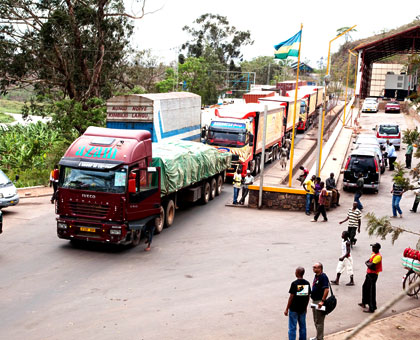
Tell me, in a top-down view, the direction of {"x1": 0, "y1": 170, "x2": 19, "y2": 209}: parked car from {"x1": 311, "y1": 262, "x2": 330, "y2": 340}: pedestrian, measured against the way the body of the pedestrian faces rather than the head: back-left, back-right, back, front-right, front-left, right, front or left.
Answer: right

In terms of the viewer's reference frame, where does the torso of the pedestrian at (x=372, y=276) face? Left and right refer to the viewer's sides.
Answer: facing to the left of the viewer

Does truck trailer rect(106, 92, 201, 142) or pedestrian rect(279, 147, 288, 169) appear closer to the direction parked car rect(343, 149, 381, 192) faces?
the pedestrian

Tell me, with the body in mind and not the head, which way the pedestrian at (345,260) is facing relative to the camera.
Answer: to the viewer's left

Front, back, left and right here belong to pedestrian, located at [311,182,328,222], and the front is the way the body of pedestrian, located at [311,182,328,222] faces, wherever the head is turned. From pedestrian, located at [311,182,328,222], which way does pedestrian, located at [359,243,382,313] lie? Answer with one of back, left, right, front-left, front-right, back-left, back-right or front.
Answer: left

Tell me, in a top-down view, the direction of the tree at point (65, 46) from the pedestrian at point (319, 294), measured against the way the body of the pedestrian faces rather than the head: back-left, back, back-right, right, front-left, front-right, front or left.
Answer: right

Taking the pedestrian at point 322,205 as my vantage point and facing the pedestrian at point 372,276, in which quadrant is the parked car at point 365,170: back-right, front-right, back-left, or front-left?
back-left

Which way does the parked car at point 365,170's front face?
away from the camera
